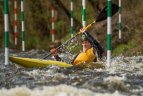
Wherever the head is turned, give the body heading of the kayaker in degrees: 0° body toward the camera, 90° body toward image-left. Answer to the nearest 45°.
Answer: approximately 45°

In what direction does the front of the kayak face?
to the viewer's left
